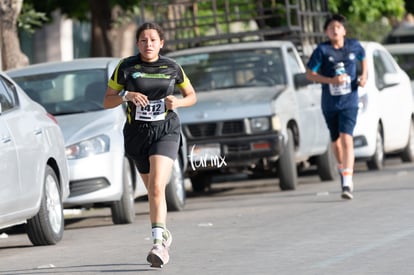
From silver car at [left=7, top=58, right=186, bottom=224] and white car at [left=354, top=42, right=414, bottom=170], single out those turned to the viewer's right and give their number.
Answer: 0

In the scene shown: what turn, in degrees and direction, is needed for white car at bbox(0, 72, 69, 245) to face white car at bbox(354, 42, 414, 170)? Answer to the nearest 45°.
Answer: approximately 180°

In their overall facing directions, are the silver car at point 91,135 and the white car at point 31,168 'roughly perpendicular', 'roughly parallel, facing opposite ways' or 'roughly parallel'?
roughly parallel

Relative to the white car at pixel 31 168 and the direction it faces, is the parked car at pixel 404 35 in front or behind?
behind
